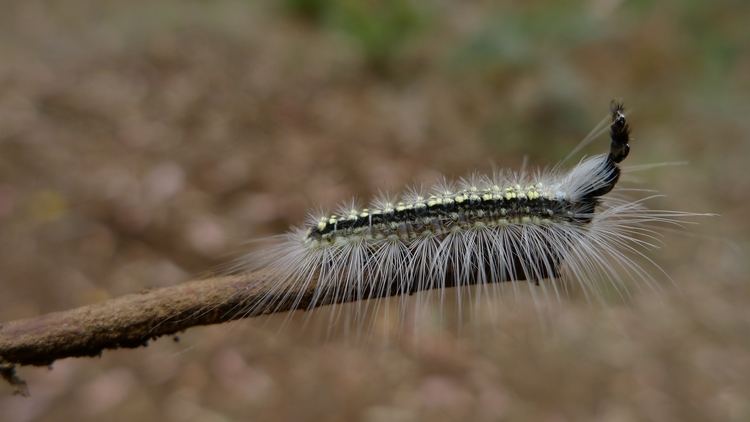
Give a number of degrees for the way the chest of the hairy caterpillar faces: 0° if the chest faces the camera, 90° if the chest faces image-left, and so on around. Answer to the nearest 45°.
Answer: approximately 270°

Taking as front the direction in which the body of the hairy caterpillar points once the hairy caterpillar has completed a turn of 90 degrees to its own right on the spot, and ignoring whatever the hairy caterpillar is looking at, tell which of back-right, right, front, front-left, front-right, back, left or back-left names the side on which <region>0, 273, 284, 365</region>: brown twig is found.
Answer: front-right
